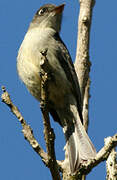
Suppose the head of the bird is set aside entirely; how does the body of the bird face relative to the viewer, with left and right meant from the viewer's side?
facing the viewer and to the left of the viewer

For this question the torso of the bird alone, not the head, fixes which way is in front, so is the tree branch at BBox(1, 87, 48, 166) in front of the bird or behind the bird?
in front

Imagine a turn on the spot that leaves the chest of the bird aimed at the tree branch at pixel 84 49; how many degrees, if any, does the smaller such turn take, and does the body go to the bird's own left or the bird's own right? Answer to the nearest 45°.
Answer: approximately 90° to the bird's own left
